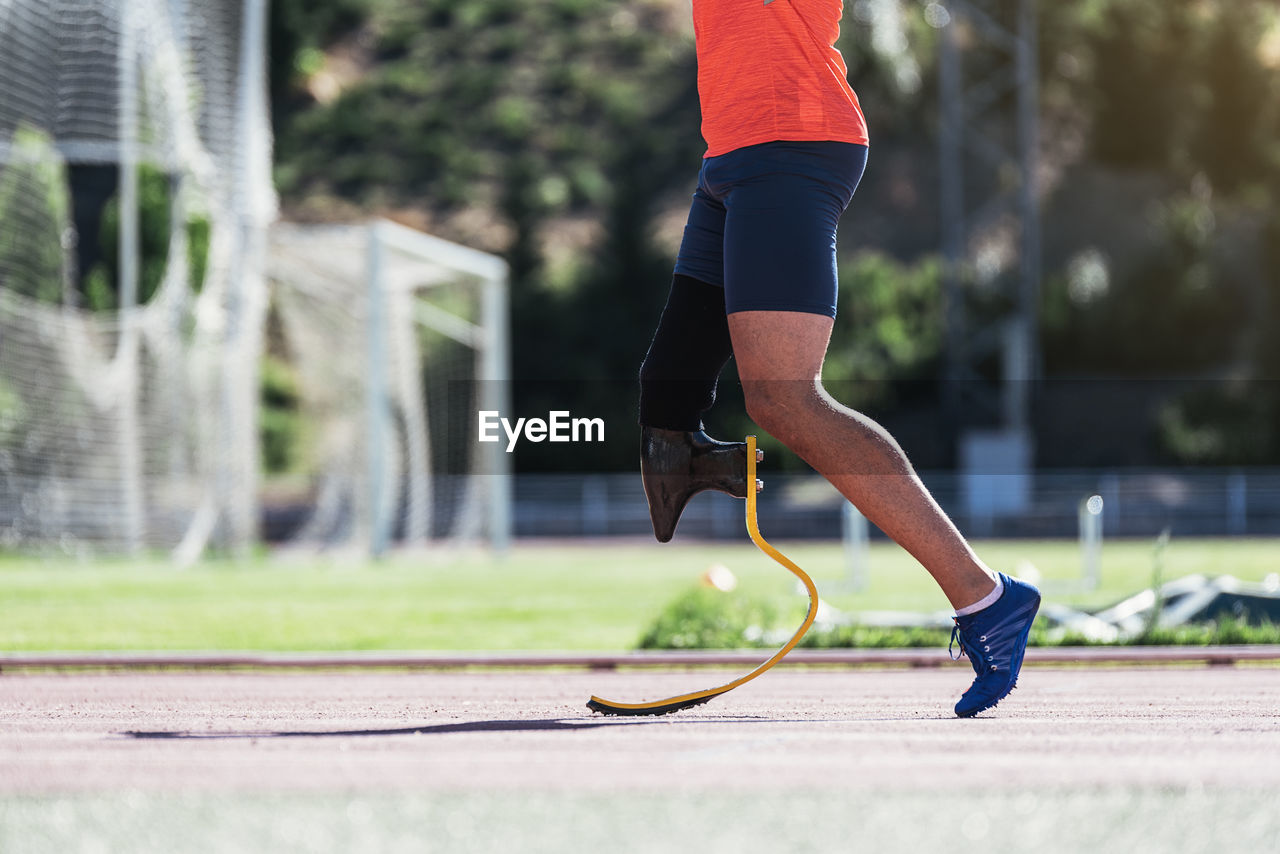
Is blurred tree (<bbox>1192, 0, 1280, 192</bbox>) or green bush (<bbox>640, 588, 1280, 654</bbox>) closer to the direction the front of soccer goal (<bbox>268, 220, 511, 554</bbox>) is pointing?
the green bush

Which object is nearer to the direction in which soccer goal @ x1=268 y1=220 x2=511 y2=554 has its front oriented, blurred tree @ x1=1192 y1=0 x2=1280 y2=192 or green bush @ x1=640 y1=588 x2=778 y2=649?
the green bush

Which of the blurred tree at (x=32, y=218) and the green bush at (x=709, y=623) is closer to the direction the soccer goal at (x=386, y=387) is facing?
the green bush
